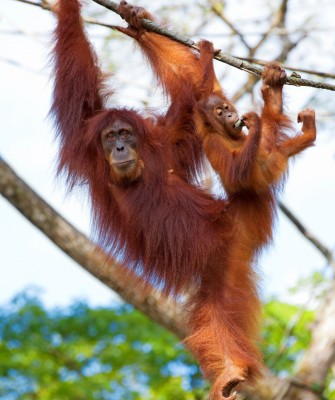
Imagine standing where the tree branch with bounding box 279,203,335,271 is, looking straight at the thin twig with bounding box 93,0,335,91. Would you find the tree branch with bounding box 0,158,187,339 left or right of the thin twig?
right

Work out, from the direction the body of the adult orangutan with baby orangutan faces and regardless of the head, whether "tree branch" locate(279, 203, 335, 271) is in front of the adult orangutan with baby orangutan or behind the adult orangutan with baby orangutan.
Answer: behind

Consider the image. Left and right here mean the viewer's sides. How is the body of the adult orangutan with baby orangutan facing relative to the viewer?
facing the viewer and to the left of the viewer

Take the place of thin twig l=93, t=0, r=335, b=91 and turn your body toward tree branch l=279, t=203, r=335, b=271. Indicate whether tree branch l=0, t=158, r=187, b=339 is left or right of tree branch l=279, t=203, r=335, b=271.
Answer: left
